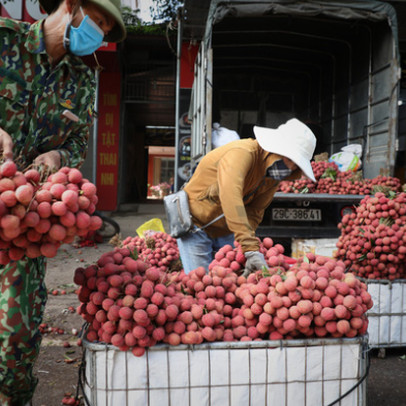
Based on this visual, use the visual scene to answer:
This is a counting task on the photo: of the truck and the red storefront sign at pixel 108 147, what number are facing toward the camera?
1

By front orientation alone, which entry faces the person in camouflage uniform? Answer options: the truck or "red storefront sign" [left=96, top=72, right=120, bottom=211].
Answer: the red storefront sign

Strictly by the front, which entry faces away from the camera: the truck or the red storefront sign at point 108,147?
the truck

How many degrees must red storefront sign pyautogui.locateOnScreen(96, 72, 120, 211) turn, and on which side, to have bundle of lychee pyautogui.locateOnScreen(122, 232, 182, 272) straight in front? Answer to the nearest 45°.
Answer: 0° — it already faces it

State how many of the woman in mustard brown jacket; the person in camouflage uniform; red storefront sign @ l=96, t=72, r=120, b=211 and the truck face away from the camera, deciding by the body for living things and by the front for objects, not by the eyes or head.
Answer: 1

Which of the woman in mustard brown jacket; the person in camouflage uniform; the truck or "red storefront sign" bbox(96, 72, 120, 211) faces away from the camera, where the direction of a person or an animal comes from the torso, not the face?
the truck

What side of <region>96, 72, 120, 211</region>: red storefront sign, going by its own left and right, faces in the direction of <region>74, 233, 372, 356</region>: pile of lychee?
front

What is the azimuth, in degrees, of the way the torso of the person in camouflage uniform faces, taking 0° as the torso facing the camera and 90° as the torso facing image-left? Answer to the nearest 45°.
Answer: approximately 315°

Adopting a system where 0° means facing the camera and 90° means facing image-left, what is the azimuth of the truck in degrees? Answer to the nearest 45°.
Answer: approximately 180°

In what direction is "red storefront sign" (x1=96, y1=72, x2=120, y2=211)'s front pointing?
toward the camera

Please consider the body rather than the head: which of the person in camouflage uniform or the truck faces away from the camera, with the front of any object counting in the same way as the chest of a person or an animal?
the truck

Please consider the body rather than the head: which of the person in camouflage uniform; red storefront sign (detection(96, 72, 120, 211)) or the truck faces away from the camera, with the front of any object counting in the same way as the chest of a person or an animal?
the truck

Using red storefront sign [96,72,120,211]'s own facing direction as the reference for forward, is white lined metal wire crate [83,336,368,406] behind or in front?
in front
